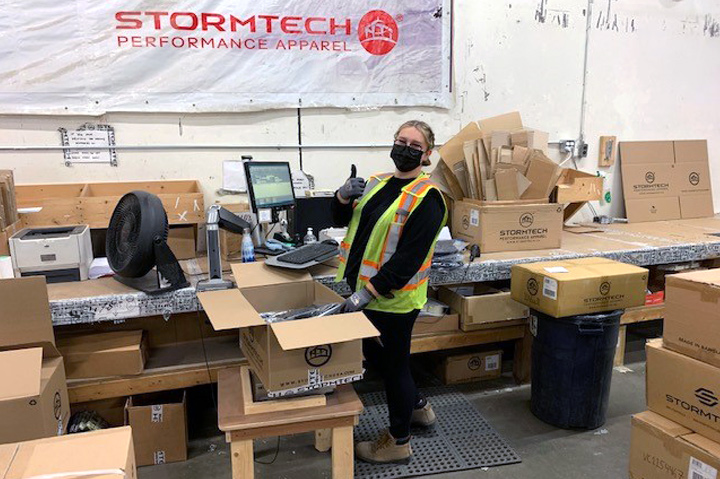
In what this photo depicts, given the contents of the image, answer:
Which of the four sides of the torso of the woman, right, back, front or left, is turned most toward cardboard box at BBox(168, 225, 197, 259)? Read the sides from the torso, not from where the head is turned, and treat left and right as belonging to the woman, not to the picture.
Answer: right

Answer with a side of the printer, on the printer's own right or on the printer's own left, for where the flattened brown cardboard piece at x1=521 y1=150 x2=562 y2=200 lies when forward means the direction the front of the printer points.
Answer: on the printer's own left

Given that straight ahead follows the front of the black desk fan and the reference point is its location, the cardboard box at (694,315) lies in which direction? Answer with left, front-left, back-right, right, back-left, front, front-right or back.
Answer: left

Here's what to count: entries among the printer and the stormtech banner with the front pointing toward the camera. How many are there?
2

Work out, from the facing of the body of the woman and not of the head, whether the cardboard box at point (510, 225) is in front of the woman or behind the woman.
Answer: behind

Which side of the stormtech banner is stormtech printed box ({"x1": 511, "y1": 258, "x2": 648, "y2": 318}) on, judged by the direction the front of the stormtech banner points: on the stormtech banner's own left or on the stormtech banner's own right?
on the stormtech banner's own left

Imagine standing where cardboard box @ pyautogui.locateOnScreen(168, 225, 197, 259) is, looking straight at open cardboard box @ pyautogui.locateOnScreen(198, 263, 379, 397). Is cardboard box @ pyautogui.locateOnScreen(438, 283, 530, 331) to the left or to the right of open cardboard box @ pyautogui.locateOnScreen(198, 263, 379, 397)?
left

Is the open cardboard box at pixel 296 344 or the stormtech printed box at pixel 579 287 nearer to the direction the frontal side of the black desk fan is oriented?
the open cardboard box

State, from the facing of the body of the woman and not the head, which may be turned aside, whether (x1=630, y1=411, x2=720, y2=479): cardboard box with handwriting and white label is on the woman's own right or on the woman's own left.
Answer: on the woman's own left

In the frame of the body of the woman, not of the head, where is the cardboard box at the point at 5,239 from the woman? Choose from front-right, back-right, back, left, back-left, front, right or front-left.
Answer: front-right

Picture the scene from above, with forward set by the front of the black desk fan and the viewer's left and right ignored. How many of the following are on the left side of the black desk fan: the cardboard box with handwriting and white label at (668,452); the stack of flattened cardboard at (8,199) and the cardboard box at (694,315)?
2
